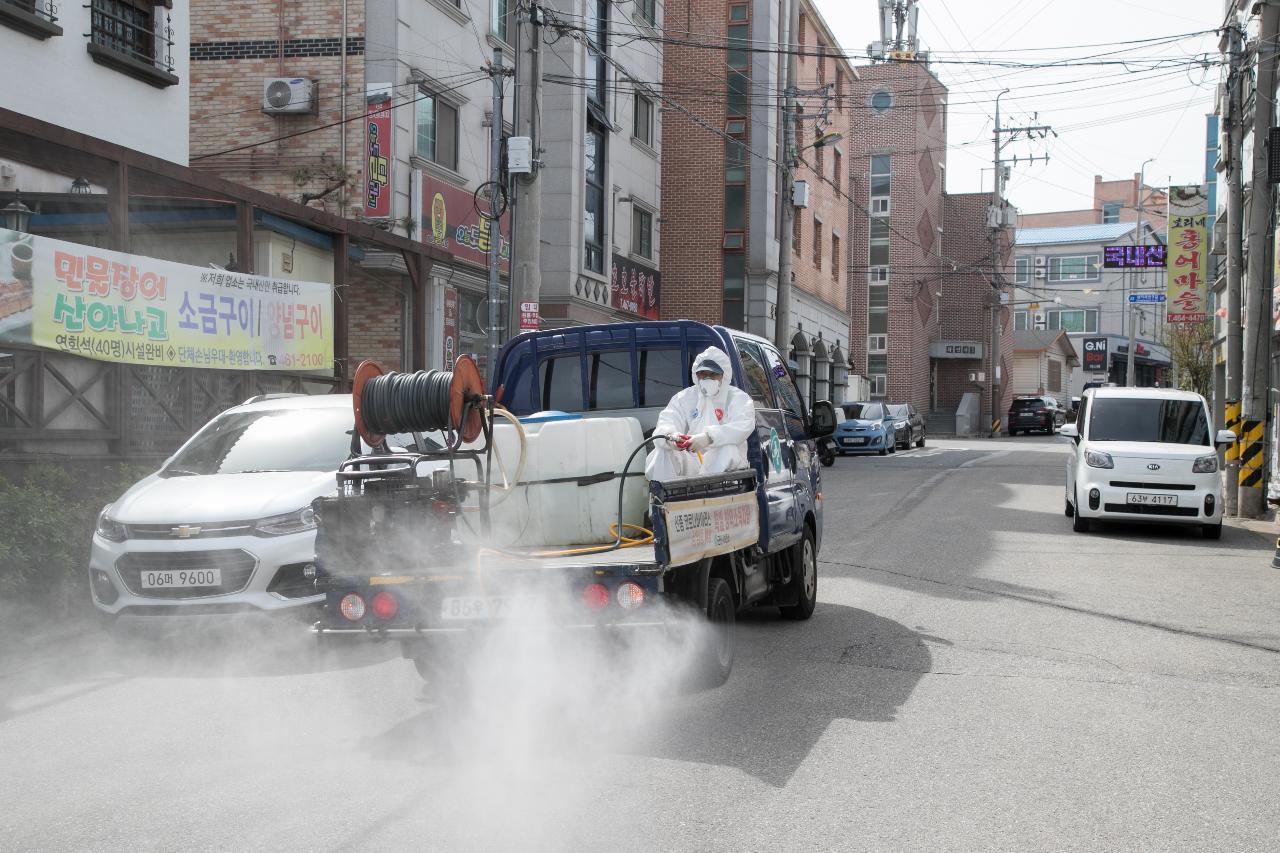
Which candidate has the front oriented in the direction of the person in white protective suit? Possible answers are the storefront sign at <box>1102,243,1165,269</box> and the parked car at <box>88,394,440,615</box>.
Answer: the storefront sign

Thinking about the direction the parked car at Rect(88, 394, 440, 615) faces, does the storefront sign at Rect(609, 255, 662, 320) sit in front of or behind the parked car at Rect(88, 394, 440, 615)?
behind

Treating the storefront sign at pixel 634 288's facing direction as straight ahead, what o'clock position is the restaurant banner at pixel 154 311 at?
The restaurant banner is roughly at 2 o'clock from the storefront sign.

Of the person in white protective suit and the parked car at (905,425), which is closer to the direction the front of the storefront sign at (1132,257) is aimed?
the person in white protective suit

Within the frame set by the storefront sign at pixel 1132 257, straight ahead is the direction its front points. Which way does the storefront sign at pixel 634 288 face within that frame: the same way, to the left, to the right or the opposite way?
to the left

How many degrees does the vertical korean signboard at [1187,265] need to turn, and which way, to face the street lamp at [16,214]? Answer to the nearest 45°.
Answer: approximately 45° to its right

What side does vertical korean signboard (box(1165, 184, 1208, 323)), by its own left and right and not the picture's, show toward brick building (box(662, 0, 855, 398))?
right

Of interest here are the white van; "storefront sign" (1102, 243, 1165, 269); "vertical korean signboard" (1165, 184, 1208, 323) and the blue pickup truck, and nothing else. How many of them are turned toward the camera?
3

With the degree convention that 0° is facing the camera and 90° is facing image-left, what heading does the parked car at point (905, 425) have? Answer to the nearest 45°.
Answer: approximately 45°

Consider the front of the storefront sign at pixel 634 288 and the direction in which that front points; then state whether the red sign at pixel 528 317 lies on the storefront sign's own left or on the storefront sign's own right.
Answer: on the storefront sign's own right

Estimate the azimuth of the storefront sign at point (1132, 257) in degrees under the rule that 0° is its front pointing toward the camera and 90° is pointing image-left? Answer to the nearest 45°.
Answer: approximately 0°
